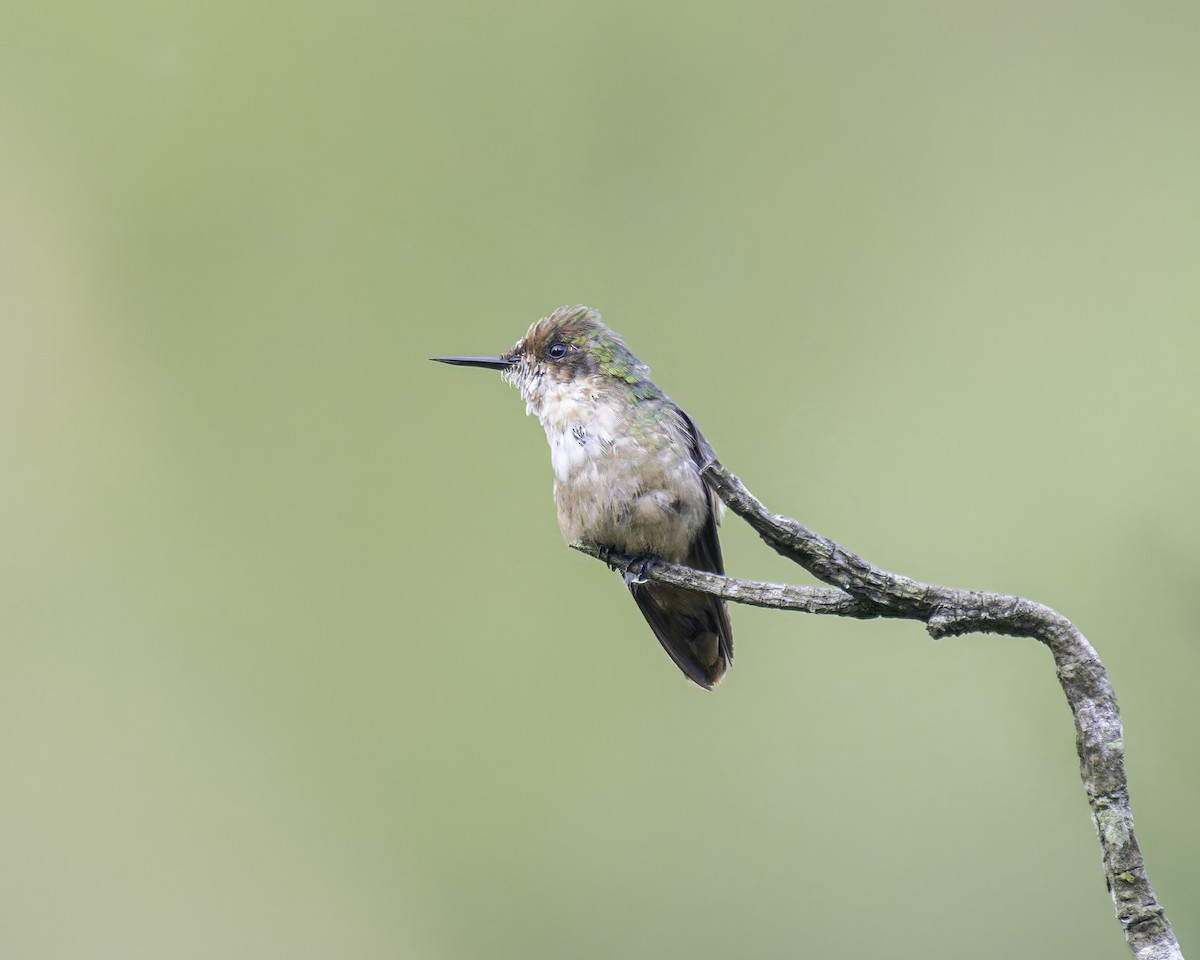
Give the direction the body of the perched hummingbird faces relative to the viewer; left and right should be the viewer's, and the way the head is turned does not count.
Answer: facing the viewer and to the left of the viewer
